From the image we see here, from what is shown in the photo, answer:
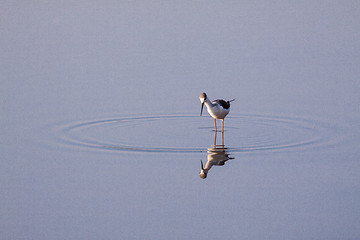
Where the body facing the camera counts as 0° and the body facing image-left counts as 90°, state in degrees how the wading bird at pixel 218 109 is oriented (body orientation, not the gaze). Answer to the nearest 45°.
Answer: approximately 45°
